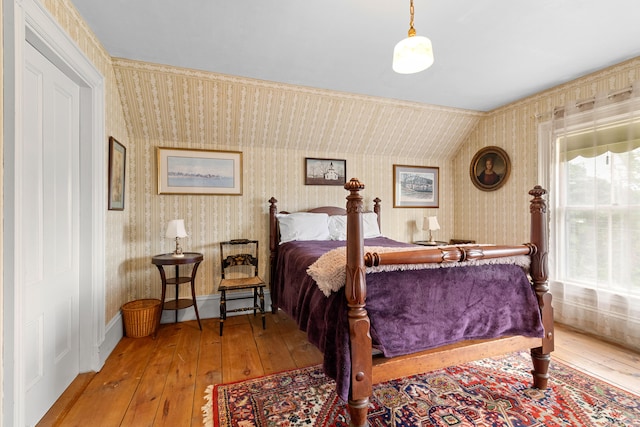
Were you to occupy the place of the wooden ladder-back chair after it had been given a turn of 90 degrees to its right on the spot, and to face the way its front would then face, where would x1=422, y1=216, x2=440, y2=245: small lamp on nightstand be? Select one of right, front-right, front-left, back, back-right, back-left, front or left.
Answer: back

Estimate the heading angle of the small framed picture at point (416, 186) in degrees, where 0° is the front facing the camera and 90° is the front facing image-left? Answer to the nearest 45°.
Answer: approximately 0°

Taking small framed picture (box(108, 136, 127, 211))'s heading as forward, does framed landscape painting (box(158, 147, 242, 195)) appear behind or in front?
in front

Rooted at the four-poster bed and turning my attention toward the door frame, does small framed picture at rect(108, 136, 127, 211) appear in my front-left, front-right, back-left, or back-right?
front-right

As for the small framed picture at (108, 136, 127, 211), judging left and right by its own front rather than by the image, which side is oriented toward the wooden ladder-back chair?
front

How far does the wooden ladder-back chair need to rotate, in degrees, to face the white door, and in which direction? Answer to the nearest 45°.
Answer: approximately 45° to its right

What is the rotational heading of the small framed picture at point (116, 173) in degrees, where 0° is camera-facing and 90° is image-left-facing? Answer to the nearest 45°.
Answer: approximately 270°

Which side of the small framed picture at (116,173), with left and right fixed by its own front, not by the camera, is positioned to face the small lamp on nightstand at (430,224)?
front

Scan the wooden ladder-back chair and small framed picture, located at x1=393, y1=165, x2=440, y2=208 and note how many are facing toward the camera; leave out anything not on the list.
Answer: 2

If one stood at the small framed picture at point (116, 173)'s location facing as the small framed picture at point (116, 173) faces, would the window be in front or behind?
in front

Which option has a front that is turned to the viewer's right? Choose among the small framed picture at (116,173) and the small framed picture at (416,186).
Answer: the small framed picture at (116,173)

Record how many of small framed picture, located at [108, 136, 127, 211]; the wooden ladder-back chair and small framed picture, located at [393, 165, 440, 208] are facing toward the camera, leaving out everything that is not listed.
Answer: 2

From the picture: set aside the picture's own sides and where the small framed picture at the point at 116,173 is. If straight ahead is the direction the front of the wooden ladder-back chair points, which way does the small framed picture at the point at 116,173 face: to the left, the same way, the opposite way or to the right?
to the left

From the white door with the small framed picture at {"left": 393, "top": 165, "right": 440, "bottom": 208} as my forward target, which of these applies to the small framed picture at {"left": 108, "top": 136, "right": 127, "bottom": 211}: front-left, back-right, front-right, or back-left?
front-left

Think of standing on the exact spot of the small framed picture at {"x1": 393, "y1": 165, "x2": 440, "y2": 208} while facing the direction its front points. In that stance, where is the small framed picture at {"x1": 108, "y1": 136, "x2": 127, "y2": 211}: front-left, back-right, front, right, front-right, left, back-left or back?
front-right

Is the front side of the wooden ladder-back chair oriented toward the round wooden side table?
no

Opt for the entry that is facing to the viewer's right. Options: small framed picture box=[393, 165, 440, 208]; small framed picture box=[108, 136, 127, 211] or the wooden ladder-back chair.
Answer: small framed picture box=[108, 136, 127, 211]

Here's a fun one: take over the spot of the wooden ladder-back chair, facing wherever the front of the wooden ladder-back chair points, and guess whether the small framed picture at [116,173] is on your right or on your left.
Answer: on your right

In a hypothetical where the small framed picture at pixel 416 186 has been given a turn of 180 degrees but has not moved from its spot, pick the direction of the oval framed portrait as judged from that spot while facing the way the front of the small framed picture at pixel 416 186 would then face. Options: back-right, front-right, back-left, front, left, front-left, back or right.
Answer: right

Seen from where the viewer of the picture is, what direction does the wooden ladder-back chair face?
facing the viewer
